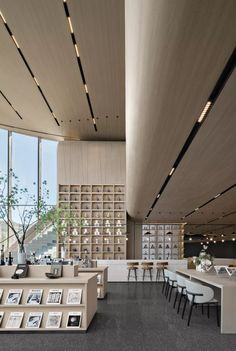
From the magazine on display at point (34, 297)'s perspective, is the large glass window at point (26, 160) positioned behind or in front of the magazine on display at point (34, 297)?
behind

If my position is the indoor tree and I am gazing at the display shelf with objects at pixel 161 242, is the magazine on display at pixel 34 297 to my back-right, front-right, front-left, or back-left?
back-right

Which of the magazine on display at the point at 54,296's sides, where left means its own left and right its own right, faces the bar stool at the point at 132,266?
back

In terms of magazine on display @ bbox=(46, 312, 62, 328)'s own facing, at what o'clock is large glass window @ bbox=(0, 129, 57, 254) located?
The large glass window is roughly at 6 o'clock from the magazine on display.

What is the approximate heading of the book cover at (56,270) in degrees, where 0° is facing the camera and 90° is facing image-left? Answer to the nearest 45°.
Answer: approximately 0°
